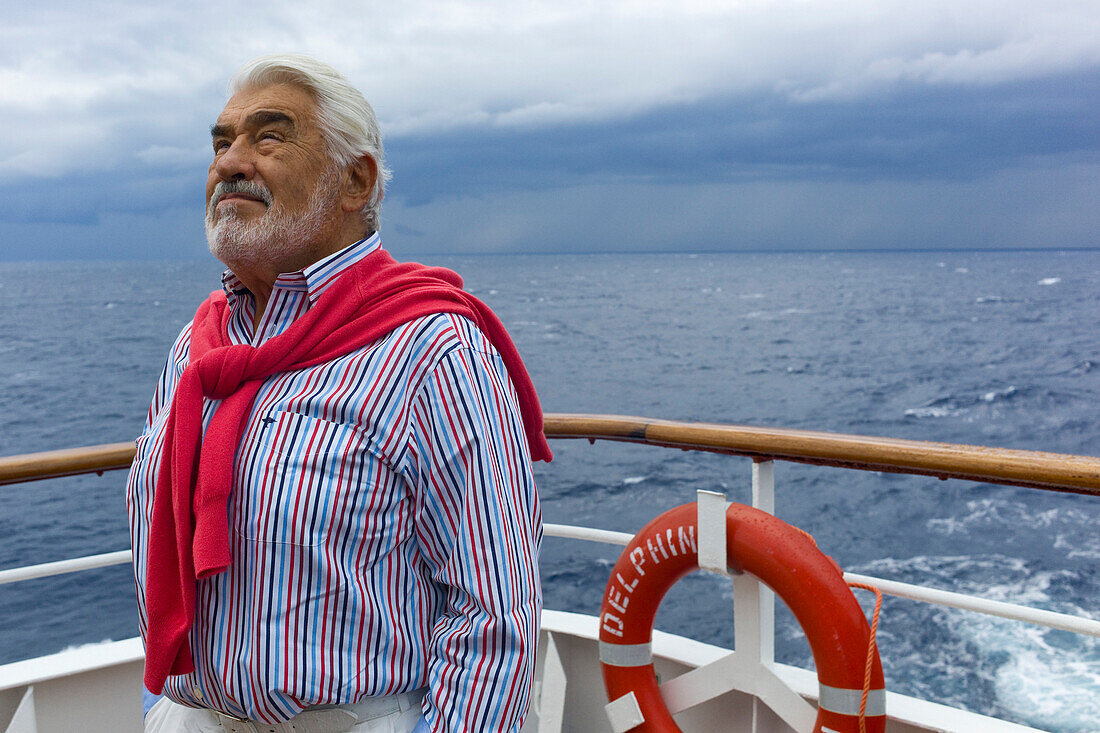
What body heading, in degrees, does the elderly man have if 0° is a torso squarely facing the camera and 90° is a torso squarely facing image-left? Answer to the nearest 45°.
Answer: approximately 45°

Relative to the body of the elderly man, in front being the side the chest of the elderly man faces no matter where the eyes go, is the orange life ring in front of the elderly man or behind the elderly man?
behind

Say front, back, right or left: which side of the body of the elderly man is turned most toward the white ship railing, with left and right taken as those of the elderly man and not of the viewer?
back
